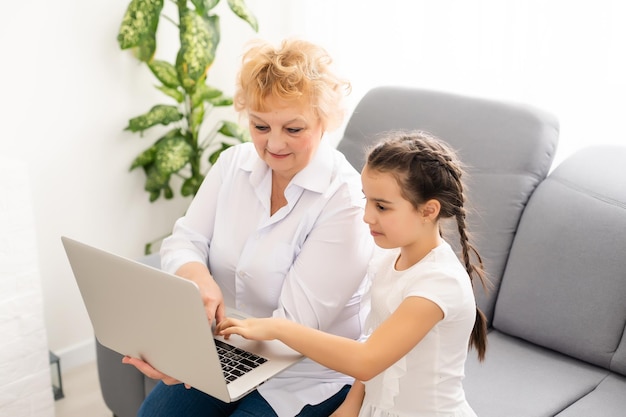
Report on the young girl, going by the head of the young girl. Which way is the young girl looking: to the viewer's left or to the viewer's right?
to the viewer's left

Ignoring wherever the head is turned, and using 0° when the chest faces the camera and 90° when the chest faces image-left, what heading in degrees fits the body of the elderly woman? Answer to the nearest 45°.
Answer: approximately 45°

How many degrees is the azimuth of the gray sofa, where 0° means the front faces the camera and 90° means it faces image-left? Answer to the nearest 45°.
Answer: approximately 45°

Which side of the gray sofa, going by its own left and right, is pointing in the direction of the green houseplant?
right

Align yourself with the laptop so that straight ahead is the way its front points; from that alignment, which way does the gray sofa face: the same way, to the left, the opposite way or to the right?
the opposite way

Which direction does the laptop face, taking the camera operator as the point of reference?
facing away from the viewer and to the right of the viewer

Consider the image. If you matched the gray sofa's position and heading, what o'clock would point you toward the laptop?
The laptop is roughly at 12 o'clock from the gray sofa.
